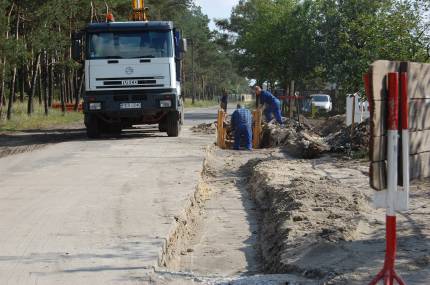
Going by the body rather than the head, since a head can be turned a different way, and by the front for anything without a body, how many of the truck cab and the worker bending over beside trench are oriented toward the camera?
1

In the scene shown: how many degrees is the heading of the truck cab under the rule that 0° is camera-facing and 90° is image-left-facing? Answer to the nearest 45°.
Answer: approximately 0°

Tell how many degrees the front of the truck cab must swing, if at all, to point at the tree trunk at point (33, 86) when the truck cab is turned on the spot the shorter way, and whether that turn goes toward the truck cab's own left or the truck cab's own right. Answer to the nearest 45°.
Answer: approximately 180°

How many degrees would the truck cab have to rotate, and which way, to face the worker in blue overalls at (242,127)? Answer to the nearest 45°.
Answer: approximately 90° to its left

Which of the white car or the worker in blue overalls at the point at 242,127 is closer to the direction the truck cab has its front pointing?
the worker in blue overalls

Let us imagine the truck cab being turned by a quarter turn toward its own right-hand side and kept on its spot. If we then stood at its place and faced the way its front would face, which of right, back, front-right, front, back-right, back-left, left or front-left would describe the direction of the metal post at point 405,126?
left

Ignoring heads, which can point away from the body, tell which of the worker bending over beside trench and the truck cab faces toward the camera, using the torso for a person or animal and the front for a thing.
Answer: the truck cab
